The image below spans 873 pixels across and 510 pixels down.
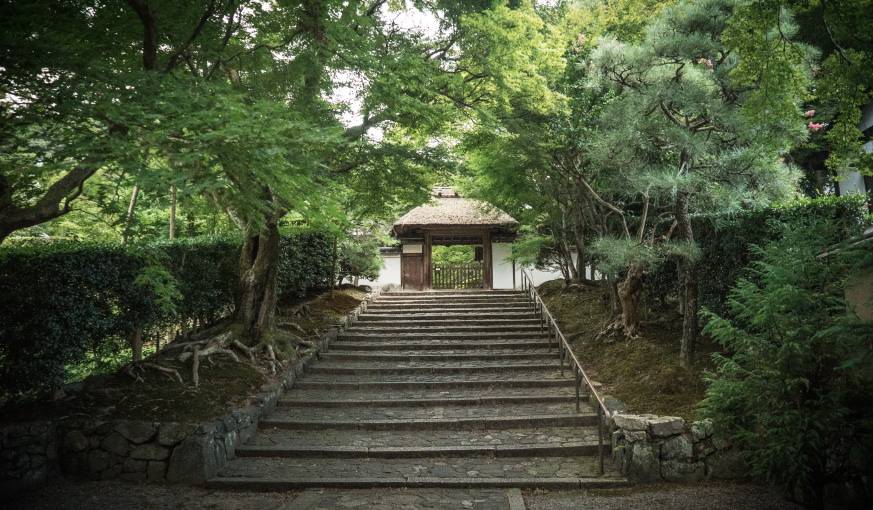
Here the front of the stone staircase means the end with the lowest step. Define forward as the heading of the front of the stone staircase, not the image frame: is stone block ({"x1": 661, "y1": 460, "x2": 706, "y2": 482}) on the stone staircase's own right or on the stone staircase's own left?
on the stone staircase's own left

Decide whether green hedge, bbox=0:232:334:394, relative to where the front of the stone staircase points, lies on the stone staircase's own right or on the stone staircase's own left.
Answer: on the stone staircase's own right

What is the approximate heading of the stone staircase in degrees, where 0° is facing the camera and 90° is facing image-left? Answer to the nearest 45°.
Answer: approximately 0°

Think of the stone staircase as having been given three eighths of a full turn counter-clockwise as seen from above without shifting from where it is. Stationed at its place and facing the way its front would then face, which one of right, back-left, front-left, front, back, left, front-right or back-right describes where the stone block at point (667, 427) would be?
right

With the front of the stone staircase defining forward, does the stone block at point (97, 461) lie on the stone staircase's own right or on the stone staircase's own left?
on the stone staircase's own right

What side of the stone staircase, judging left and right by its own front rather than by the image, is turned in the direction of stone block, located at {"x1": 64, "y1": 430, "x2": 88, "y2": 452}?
right

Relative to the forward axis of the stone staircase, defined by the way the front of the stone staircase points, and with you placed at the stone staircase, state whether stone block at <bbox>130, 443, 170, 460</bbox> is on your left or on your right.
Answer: on your right

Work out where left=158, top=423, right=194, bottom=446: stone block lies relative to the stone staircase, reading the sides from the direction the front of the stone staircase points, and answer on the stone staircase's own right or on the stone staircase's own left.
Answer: on the stone staircase's own right
